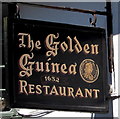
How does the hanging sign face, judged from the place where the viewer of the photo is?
facing the viewer and to the right of the viewer
